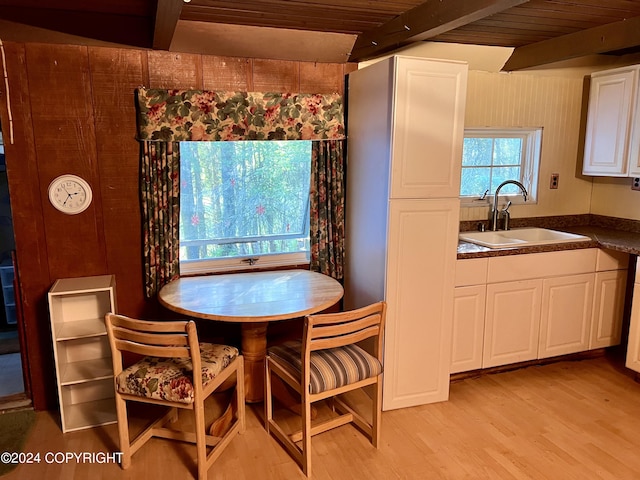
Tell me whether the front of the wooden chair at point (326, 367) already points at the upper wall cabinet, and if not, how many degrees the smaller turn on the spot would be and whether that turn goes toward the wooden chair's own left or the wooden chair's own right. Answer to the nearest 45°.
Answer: approximately 90° to the wooden chair's own right

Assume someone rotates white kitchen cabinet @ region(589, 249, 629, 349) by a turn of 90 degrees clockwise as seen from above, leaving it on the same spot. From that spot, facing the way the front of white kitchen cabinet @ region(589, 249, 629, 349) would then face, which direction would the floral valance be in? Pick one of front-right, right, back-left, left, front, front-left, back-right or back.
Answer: front

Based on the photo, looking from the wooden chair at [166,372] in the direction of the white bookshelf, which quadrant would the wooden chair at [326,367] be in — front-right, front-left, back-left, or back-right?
back-right

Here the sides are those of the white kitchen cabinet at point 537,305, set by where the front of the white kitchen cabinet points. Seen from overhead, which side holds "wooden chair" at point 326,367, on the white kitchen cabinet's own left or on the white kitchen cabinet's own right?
on the white kitchen cabinet's own right

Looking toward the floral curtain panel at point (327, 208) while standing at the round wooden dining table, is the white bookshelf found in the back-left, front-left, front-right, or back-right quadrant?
back-left

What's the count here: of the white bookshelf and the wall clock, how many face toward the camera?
2

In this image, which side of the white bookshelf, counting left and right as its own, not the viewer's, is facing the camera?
front

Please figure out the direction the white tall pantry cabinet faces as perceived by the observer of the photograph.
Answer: facing the viewer and to the right of the viewer

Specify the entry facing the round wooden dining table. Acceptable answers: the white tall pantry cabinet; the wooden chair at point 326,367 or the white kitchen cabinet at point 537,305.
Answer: the wooden chair

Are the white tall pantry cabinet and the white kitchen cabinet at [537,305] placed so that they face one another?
no

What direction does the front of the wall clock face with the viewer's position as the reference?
facing the viewer

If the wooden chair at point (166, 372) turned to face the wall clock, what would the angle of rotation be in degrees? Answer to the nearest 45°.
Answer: approximately 90° to its left

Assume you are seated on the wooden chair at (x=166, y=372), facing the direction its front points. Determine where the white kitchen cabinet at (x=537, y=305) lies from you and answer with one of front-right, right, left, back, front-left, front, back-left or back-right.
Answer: front-right

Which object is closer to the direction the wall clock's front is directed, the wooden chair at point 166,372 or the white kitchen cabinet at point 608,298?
the wooden chair

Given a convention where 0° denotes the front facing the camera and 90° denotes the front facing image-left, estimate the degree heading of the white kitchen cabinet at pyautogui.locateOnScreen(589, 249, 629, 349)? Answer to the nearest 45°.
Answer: approximately 315°

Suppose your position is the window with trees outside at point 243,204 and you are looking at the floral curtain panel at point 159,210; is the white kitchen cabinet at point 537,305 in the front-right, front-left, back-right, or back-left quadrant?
back-left

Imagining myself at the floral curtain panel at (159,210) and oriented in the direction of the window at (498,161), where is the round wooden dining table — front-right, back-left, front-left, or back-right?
front-right
